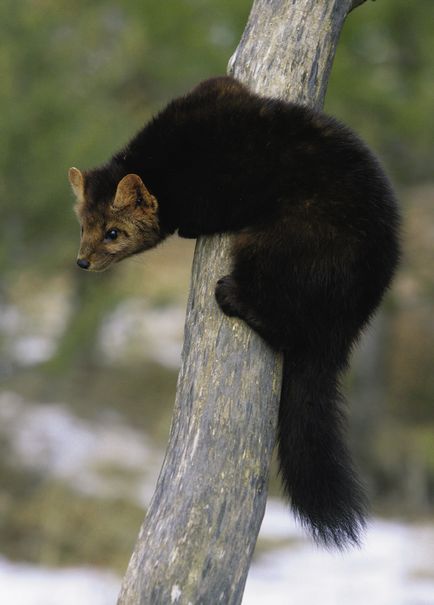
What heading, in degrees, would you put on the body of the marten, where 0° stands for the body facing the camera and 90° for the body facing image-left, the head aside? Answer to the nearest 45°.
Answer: approximately 90°
